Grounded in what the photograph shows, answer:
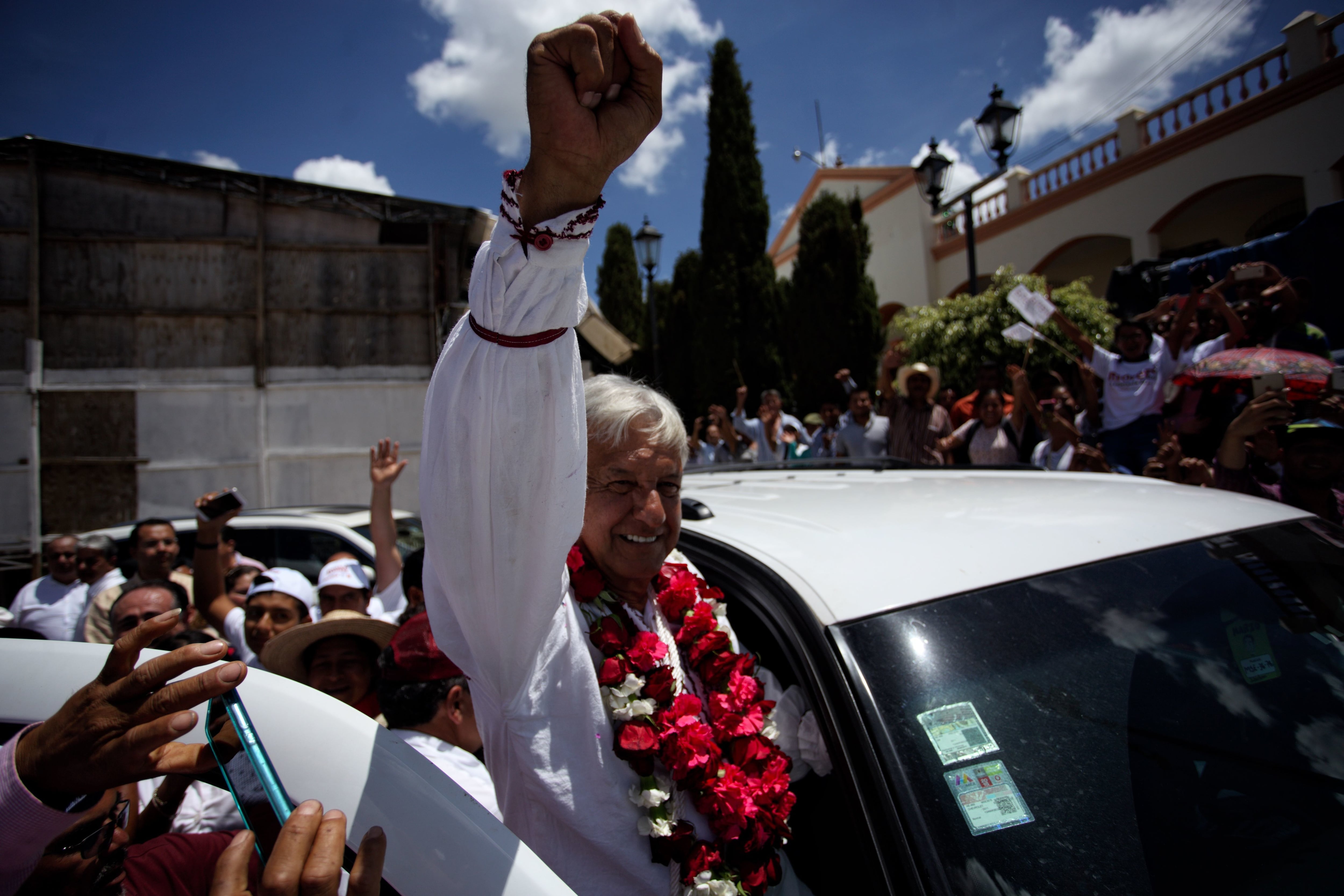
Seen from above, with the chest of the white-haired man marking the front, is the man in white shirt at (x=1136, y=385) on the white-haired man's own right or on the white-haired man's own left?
on the white-haired man's own left

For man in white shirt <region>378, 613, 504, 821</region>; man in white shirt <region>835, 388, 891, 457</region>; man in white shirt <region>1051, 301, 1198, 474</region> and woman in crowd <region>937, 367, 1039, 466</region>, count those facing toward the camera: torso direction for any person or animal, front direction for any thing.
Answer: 3

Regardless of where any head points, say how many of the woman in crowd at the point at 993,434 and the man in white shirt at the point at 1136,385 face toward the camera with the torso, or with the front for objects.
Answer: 2

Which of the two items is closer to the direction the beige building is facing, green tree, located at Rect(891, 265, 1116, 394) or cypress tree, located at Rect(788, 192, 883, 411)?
the green tree

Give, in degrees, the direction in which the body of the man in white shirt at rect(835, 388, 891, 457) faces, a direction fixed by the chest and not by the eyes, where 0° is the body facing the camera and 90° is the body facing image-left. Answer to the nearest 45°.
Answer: approximately 0°

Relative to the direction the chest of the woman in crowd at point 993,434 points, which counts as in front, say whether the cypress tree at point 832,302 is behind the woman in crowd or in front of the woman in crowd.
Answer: behind

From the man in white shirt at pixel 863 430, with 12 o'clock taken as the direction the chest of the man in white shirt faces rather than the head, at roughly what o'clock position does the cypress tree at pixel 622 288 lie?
The cypress tree is roughly at 5 o'clock from the man in white shirt.
